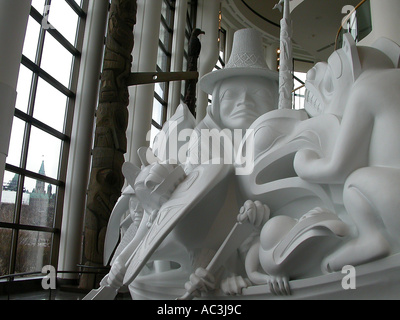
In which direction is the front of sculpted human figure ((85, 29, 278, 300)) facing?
toward the camera

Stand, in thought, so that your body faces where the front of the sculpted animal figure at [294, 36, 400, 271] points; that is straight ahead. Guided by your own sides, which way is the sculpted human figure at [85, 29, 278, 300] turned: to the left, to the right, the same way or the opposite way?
to the left

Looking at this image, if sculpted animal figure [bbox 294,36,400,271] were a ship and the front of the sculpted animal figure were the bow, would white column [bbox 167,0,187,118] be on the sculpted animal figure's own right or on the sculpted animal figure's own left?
on the sculpted animal figure's own right

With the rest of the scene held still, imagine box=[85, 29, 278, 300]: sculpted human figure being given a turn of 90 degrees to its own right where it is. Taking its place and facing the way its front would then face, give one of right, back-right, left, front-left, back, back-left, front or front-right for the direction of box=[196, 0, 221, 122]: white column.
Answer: right

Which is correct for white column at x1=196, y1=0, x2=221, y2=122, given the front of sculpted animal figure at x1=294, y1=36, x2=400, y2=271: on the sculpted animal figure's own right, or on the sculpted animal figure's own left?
on the sculpted animal figure's own right

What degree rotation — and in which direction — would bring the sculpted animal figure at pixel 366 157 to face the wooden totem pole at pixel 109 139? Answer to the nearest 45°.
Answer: approximately 45° to its right

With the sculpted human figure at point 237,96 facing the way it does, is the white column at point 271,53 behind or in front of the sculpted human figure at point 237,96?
behind

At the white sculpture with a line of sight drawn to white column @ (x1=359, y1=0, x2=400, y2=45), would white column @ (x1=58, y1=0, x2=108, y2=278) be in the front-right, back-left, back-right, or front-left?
front-left

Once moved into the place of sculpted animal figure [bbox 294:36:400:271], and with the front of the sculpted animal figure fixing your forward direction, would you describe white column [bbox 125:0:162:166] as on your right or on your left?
on your right

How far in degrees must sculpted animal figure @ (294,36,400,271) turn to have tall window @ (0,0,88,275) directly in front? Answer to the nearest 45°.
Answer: approximately 45° to its right

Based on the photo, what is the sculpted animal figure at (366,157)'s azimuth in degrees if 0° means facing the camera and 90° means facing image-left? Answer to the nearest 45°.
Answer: approximately 90°
